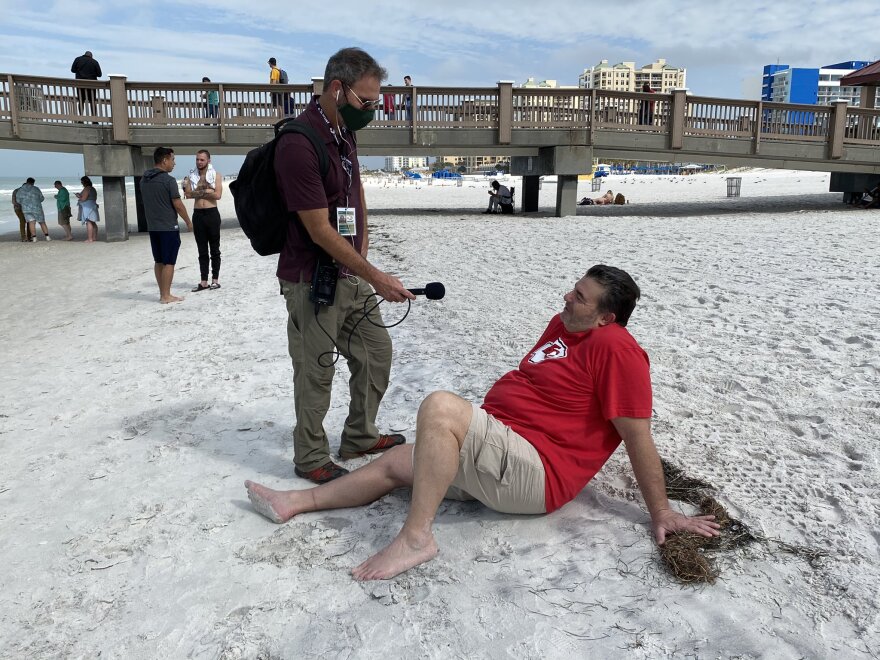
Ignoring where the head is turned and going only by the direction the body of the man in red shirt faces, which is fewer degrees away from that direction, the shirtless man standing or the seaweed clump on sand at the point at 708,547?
the shirtless man standing

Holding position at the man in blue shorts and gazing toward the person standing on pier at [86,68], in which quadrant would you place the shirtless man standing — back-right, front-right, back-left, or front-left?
front-right

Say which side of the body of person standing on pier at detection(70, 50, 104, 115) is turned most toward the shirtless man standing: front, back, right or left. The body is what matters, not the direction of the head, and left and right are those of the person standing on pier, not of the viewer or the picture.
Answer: back

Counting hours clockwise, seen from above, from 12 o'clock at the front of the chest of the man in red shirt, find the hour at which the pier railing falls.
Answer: The pier railing is roughly at 3 o'clock from the man in red shirt.

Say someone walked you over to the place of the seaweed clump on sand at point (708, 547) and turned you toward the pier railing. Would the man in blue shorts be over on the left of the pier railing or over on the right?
left

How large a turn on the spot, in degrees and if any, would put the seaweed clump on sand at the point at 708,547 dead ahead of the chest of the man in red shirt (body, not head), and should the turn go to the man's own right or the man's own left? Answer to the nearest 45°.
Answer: approximately 180°

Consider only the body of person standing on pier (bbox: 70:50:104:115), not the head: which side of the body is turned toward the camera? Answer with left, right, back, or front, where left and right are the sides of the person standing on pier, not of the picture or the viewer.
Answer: back

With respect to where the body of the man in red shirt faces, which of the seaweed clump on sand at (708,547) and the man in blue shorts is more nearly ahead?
the man in blue shorts

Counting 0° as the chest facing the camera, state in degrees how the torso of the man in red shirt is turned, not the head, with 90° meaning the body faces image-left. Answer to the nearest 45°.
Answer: approximately 90°

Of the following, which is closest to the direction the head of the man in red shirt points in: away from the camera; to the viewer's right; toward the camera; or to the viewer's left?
to the viewer's left

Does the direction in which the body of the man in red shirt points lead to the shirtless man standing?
no

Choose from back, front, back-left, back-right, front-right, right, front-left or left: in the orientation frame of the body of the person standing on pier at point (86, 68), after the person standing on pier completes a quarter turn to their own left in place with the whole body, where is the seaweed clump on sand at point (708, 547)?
left

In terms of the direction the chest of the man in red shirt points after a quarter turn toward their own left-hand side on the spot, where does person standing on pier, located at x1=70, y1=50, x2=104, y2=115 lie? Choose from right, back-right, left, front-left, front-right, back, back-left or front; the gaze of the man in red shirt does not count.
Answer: back-right

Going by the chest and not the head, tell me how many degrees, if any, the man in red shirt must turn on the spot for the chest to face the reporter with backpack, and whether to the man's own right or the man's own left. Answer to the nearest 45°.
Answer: approximately 45° to the man's own right

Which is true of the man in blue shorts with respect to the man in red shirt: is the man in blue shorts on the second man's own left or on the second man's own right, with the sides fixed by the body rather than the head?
on the second man's own right

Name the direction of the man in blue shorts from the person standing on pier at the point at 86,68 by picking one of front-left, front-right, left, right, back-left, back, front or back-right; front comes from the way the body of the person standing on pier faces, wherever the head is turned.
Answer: back
